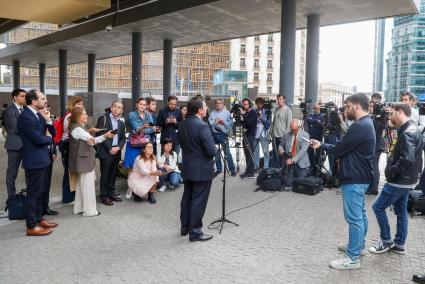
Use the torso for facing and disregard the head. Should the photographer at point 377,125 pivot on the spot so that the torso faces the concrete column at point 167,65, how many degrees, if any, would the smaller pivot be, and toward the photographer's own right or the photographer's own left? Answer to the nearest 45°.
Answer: approximately 45° to the photographer's own right

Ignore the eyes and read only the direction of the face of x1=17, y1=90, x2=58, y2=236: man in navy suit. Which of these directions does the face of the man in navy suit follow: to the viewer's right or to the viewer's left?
to the viewer's right

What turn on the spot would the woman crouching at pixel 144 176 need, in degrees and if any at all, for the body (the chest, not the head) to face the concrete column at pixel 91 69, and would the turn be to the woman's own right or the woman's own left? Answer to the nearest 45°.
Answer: approximately 135° to the woman's own left

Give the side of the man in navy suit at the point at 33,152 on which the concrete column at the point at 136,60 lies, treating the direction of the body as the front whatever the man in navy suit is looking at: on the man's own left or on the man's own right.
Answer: on the man's own left

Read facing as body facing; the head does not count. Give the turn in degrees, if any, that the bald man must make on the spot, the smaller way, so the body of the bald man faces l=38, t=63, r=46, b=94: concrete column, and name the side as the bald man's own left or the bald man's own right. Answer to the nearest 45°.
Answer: approximately 90° to the bald man's own right

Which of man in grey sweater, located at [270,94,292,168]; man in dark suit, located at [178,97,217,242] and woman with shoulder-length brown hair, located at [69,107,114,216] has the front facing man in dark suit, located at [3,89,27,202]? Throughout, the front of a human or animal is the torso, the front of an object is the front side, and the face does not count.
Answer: the man in grey sweater

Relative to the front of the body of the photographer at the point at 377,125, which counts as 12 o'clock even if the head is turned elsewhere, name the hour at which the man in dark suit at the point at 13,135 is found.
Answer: The man in dark suit is roughly at 11 o'clock from the photographer.

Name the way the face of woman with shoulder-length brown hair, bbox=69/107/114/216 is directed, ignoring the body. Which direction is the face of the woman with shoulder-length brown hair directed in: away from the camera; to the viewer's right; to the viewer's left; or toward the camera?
to the viewer's right

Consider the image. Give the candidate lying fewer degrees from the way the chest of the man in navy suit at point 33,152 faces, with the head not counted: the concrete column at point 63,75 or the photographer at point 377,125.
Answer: the photographer

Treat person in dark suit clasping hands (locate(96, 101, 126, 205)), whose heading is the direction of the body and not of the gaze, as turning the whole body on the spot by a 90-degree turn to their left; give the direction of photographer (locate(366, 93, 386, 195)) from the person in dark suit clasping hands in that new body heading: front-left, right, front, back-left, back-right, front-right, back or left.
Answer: front-right

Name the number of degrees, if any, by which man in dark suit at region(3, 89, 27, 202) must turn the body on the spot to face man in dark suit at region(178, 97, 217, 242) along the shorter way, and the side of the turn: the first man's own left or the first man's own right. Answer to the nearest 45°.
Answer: approximately 45° to the first man's own right
